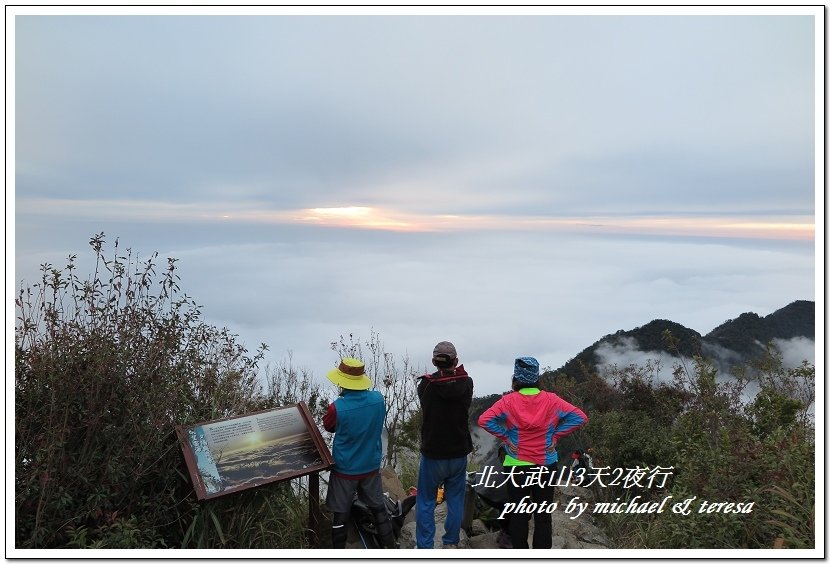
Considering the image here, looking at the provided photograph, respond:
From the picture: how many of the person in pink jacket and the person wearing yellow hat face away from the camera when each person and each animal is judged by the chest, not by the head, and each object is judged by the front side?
2

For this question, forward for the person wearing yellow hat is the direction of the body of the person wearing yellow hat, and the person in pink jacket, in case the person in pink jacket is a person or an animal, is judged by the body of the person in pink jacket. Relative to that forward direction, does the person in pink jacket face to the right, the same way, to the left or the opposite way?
the same way

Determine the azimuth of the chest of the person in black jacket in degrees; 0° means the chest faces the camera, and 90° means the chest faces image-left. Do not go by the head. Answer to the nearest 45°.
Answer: approximately 180°

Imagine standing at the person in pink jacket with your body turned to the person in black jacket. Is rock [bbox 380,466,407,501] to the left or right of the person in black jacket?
right

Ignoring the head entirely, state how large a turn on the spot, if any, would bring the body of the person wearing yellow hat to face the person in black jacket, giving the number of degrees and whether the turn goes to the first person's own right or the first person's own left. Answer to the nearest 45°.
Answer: approximately 90° to the first person's own right

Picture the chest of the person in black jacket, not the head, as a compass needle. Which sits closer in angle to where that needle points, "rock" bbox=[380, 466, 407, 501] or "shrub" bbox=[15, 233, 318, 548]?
the rock

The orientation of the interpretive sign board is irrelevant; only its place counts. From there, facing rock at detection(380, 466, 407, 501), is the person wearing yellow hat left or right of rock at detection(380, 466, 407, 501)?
right

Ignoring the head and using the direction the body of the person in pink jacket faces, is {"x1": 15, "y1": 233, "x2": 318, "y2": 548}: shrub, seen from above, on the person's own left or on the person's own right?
on the person's own left

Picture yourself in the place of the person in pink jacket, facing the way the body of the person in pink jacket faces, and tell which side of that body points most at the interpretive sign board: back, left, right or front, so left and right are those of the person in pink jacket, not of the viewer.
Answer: left

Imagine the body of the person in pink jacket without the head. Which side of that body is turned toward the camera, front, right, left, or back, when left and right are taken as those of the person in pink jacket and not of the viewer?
back

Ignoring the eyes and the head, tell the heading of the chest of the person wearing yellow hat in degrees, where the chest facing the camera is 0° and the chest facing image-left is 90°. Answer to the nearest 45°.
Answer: approximately 180°

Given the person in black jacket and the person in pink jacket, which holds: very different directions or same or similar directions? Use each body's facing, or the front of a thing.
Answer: same or similar directions

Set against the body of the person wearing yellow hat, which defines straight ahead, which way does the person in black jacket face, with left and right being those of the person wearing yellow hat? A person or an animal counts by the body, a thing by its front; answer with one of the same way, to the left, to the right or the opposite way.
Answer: the same way

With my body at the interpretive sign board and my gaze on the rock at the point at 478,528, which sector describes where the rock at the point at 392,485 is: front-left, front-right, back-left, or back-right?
front-left
